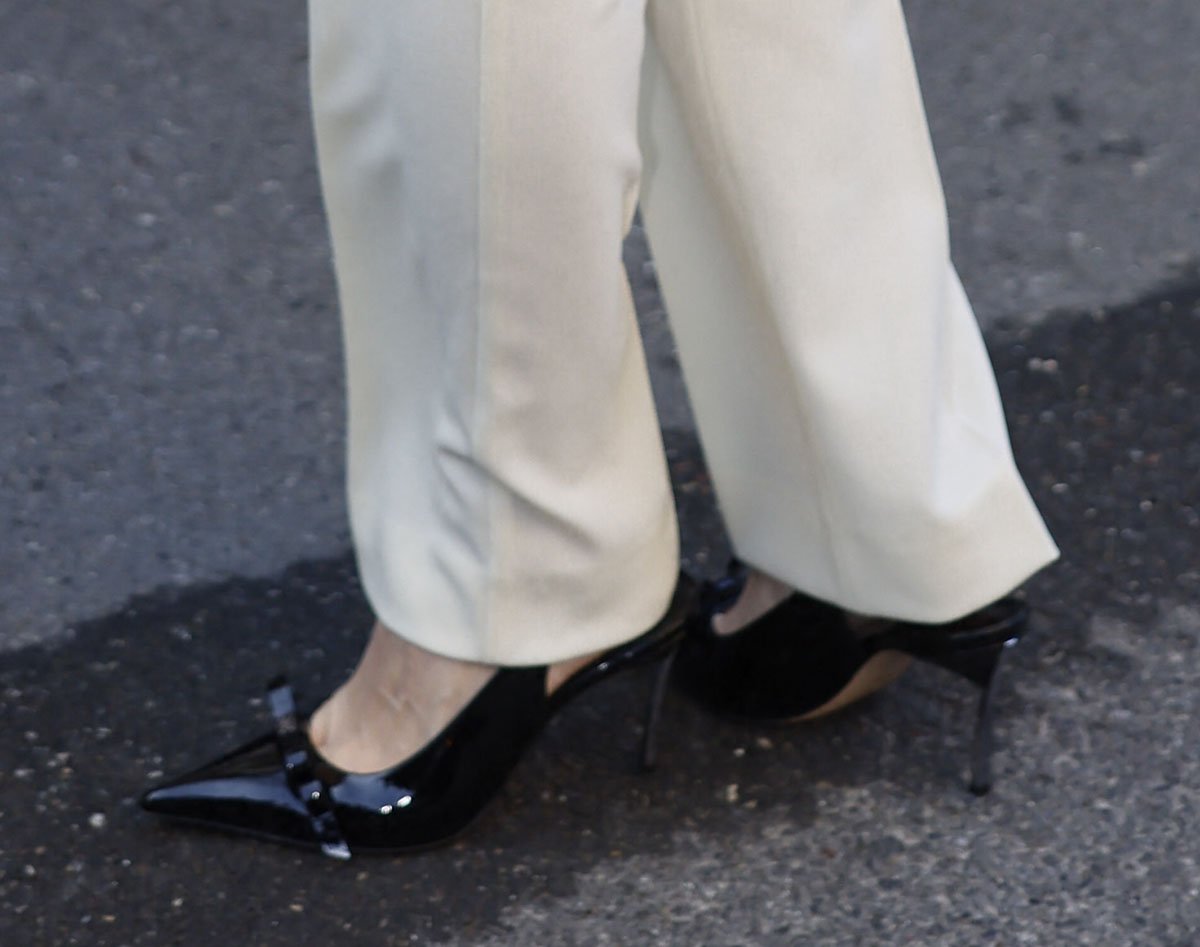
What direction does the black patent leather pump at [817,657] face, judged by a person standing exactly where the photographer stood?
facing to the left of the viewer

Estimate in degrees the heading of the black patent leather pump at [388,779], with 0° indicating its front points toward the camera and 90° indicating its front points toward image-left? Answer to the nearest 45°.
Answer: approximately 90°

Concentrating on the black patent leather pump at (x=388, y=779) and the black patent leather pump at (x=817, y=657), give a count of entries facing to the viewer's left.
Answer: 2
